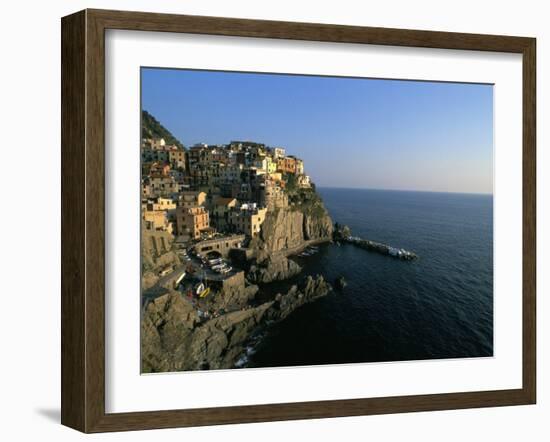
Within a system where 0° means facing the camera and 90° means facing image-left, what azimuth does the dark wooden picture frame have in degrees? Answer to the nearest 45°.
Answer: approximately 315°
